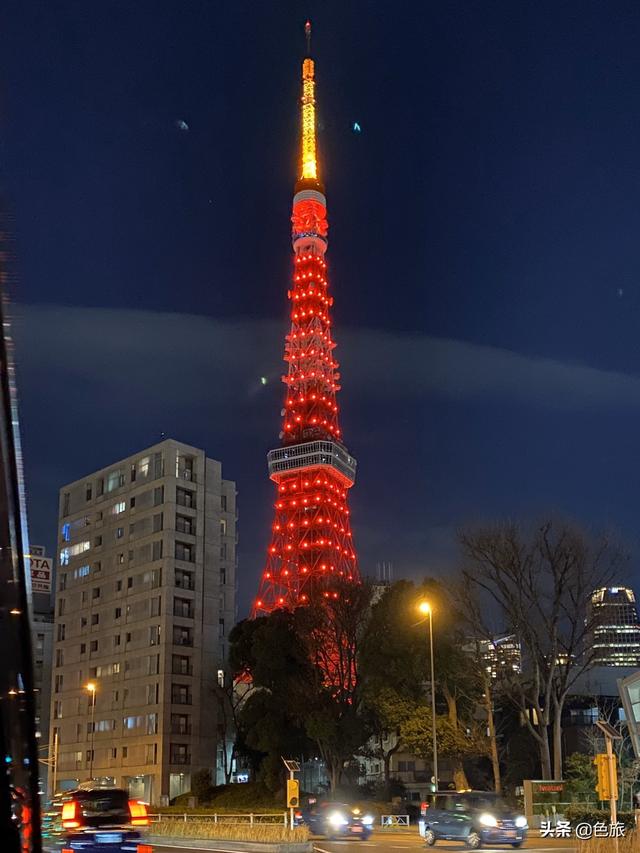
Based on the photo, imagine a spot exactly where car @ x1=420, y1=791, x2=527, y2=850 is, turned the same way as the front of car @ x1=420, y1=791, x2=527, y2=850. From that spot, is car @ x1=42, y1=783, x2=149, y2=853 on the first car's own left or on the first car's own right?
on the first car's own right

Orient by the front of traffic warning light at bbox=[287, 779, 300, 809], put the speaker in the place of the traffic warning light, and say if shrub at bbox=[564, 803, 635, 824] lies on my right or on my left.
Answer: on my left

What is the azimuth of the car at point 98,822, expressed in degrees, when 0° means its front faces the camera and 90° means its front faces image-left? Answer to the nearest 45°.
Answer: approximately 180°

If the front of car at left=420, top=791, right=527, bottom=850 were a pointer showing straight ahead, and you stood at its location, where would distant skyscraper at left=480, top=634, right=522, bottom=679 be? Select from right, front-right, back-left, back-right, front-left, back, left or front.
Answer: back-left

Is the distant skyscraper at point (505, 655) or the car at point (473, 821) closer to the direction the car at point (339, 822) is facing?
the car

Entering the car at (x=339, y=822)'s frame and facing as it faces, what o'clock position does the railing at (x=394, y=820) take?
The railing is roughly at 8 o'clock from the car.

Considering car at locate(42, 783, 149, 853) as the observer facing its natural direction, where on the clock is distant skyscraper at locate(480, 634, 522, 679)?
The distant skyscraper is roughly at 1 o'clock from the car.

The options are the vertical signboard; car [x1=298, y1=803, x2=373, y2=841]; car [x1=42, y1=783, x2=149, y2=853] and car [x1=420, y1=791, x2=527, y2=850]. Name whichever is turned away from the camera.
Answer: car [x1=42, y1=783, x2=149, y2=853]

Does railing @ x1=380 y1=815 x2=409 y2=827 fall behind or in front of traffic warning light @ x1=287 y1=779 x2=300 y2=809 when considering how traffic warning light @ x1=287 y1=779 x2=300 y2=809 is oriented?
behind

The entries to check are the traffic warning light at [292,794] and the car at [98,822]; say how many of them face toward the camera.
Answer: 1
